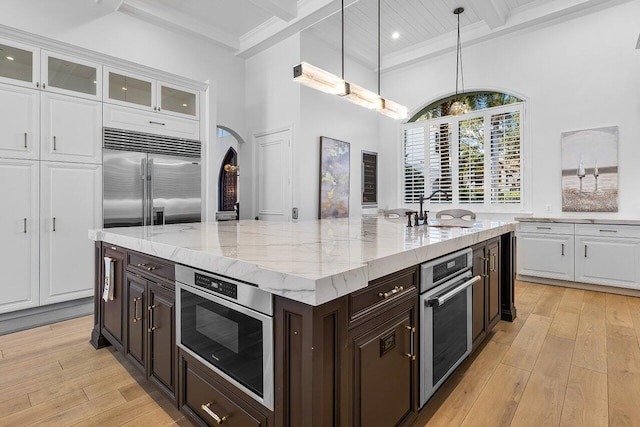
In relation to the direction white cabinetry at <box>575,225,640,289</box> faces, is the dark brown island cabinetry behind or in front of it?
in front

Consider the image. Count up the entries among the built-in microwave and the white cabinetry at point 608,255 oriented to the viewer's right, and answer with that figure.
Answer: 0

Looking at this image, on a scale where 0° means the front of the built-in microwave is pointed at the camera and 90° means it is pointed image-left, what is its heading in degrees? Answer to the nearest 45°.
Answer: approximately 45°

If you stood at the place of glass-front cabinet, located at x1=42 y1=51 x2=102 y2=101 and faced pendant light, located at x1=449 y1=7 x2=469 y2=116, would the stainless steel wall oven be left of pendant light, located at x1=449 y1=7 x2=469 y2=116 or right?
right

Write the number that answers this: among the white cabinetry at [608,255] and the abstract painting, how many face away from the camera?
0

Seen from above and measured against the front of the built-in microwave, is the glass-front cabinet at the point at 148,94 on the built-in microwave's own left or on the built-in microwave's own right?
on the built-in microwave's own right

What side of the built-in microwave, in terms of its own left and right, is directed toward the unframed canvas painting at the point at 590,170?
back

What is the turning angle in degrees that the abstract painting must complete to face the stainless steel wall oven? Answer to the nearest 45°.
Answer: approximately 45° to its right

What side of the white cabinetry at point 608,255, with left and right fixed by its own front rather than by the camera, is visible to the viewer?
front

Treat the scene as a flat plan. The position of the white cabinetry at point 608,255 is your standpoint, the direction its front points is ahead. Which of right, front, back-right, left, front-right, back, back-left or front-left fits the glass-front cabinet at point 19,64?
front-right

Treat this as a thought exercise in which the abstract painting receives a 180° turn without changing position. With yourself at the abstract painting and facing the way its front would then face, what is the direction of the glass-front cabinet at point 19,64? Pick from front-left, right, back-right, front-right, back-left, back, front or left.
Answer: left

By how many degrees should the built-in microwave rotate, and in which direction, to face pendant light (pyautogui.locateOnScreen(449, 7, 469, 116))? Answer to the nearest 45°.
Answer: approximately 180°

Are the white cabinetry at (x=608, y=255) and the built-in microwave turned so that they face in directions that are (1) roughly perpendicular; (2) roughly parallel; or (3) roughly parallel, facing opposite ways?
roughly parallel

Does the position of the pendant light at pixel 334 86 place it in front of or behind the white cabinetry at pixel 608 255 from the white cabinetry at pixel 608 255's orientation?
in front

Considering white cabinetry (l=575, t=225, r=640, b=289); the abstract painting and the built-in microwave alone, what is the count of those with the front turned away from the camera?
0
